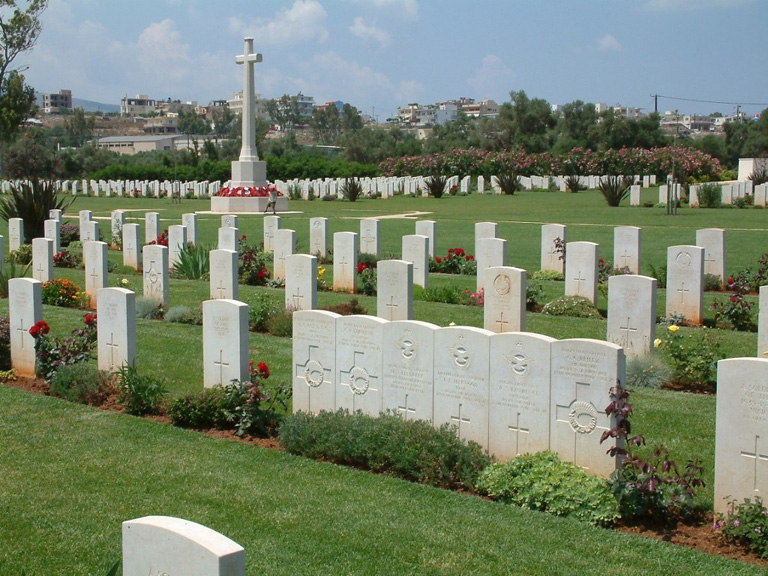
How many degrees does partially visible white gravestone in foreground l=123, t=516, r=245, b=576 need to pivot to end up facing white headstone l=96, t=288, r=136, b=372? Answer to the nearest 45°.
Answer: approximately 135° to its right

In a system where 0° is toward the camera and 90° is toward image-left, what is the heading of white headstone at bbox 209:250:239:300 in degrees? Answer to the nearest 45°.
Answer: approximately 45°

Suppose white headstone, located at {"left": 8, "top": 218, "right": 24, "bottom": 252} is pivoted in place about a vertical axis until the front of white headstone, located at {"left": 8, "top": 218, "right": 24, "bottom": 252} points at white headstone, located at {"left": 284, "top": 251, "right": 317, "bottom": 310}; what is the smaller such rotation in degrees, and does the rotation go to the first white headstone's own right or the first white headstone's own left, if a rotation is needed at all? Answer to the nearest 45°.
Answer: approximately 45° to the first white headstone's own left

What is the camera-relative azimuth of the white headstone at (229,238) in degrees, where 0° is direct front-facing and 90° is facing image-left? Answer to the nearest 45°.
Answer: approximately 45°

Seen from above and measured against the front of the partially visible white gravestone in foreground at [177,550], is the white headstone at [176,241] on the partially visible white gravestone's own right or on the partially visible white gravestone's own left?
on the partially visible white gravestone's own right

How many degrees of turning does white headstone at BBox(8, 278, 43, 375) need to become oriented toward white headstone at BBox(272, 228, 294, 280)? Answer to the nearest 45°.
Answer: approximately 180°

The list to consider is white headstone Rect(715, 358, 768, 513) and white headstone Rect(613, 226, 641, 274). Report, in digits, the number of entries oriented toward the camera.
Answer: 2

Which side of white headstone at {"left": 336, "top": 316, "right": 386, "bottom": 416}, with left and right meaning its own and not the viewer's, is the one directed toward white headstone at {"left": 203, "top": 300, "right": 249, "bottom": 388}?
right

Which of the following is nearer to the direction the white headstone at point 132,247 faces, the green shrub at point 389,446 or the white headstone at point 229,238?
the green shrub

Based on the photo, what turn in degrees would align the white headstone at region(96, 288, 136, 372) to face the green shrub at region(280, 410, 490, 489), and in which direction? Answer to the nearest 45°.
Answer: approximately 90° to its left

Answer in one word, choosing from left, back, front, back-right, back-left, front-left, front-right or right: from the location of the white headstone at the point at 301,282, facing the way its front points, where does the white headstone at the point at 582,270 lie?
back-left

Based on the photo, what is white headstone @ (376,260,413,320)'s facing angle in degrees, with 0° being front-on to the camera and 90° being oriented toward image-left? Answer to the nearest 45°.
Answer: approximately 45°
